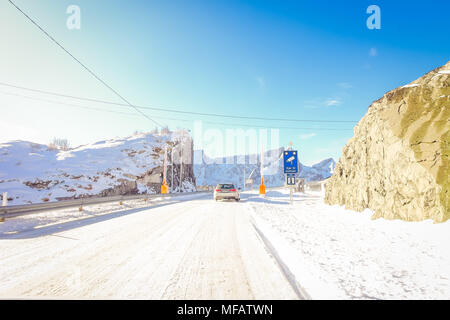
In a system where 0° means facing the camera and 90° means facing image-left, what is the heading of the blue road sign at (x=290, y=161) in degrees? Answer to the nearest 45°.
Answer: approximately 0°

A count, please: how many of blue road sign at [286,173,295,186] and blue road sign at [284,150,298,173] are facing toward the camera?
2

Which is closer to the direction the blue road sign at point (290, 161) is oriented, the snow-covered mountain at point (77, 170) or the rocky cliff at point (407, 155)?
the rocky cliff

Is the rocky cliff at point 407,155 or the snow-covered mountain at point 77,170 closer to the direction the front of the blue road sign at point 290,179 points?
the rocky cliff

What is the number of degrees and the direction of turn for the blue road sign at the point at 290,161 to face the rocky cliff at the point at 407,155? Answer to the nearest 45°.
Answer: approximately 45° to its left

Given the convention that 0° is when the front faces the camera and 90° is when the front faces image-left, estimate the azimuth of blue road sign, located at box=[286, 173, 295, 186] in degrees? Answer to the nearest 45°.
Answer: approximately 0°
